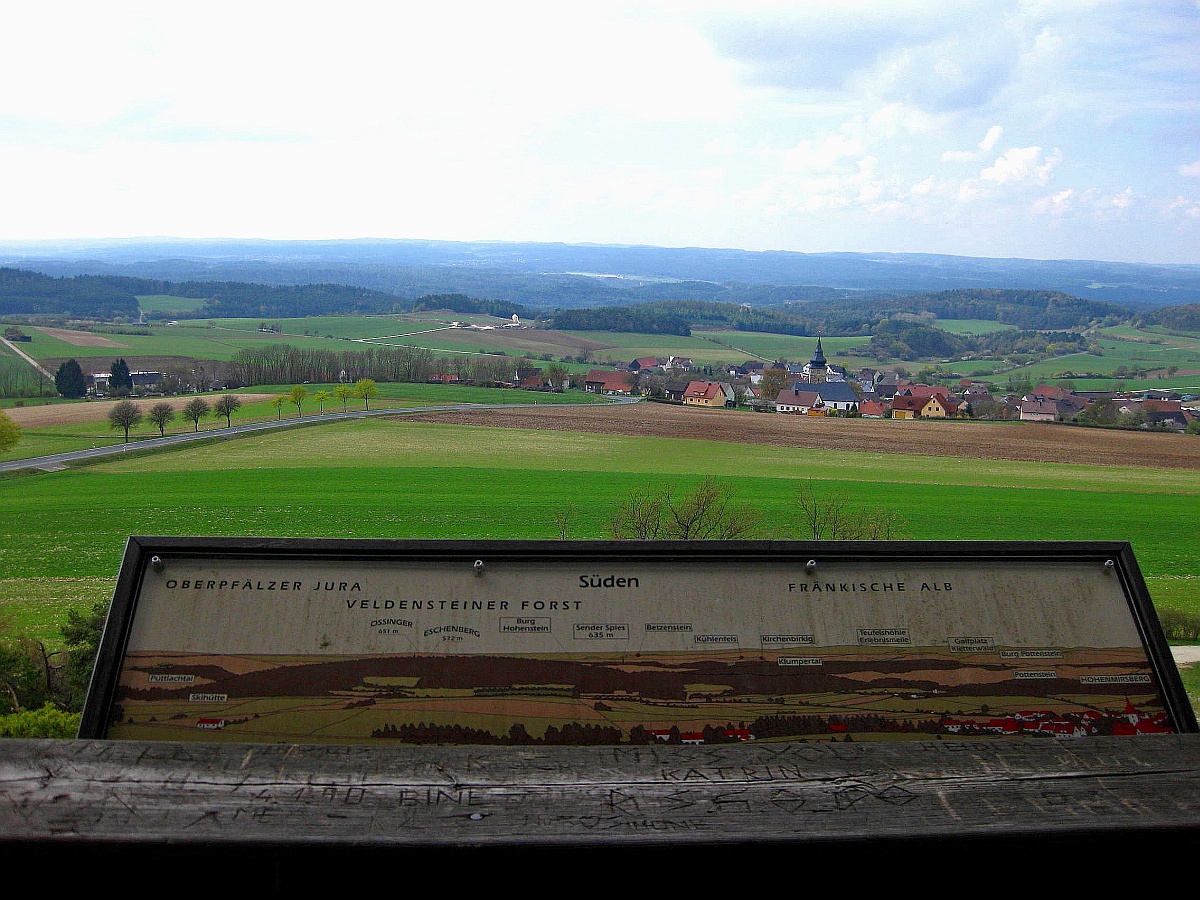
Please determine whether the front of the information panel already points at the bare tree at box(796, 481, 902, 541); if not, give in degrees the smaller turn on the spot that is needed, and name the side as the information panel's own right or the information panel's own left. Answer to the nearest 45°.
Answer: approximately 180°

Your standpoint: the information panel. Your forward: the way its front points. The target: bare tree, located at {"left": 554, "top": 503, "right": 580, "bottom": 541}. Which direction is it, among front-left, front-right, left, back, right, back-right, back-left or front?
back

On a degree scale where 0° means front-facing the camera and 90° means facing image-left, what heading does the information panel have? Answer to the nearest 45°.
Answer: approximately 0°

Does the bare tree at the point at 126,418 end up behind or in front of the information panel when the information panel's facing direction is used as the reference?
behind

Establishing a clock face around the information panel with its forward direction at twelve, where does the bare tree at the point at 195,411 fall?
The bare tree is roughly at 5 o'clock from the information panel.

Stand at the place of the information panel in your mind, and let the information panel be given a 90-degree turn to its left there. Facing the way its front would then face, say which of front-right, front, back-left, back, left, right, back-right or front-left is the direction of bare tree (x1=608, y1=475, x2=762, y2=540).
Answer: left

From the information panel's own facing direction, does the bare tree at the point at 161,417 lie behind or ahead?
behind
